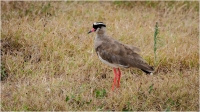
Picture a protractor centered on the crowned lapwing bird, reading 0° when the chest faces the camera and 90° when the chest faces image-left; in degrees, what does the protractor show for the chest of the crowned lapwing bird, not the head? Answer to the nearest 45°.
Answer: approximately 90°
